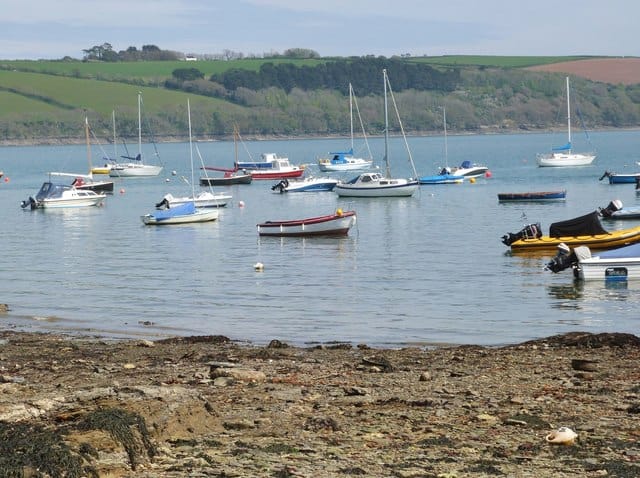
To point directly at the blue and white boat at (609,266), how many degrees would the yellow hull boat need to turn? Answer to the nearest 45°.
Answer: approximately 90° to its right

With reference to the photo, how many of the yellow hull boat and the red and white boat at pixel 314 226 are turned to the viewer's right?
2

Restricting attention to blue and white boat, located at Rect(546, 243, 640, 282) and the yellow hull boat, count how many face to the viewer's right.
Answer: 2

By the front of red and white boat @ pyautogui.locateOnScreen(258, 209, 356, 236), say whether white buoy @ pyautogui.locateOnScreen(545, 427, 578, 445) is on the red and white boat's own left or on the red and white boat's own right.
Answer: on the red and white boat's own right

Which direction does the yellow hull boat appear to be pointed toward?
to the viewer's right

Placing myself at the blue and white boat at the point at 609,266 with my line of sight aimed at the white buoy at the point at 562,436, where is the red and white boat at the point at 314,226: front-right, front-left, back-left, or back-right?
back-right

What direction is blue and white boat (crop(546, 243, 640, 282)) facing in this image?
to the viewer's right

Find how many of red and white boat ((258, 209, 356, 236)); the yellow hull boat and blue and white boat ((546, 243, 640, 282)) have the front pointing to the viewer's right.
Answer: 3

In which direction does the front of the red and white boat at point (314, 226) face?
to the viewer's right

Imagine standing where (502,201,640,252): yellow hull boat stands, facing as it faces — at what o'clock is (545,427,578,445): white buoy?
The white buoy is roughly at 3 o'clock from the yellow hull boat.

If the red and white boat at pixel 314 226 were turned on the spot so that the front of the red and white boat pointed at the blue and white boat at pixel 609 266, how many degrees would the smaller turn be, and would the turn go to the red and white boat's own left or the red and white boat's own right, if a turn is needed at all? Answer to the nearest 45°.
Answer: approximately 45° to the red and white boat's own right
